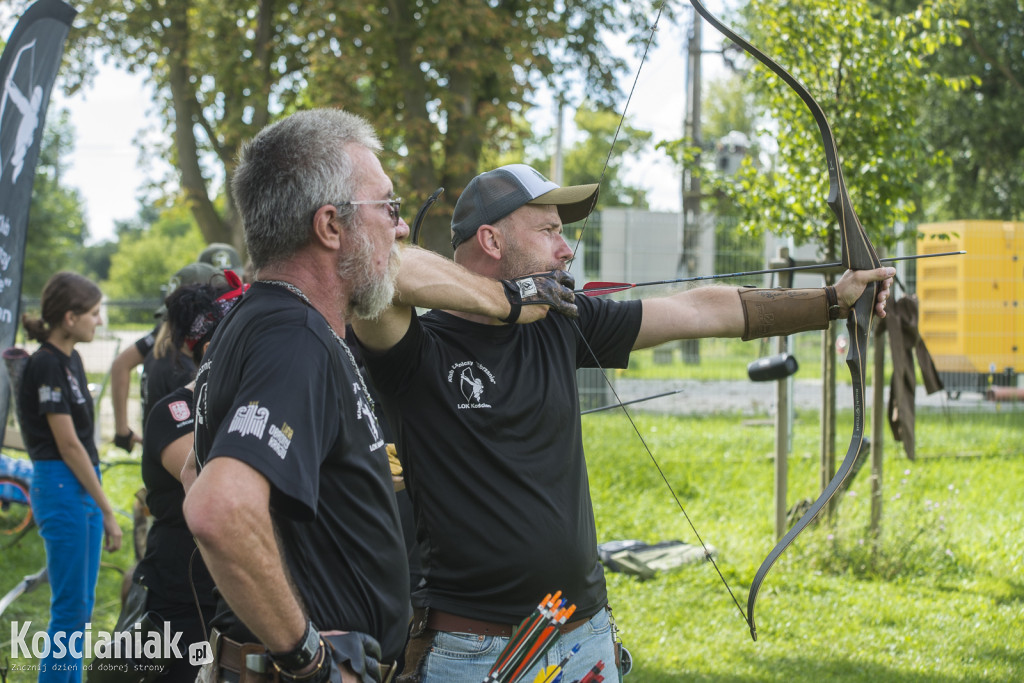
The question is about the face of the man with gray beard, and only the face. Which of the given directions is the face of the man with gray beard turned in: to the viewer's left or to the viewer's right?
to the viewer's right

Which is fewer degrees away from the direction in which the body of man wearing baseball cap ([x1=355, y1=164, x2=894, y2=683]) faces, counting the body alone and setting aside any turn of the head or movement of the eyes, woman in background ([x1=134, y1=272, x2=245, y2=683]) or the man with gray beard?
the man with gray beard

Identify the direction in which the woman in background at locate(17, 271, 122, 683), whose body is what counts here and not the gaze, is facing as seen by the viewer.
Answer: to the viewer's right

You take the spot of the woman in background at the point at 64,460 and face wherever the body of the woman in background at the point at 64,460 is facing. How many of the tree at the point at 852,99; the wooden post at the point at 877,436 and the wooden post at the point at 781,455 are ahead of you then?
3

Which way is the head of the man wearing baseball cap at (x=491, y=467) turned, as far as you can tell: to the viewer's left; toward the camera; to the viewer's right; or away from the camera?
to the viewer's right

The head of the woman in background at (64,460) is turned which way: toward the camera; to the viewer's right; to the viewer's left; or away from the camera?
to the viewer's right

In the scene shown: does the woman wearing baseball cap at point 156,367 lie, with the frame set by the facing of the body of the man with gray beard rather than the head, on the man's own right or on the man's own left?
on the man's own left

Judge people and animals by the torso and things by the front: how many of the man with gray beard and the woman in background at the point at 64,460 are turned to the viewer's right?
2

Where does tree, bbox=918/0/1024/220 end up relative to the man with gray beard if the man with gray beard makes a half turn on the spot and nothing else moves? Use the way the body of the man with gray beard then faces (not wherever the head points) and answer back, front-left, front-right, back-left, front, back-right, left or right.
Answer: back-right

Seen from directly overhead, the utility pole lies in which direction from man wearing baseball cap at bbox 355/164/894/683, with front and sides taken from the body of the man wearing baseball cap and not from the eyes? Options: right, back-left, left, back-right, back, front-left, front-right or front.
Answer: back-left

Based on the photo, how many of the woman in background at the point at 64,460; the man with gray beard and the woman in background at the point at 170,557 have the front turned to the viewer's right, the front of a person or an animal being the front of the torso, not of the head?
3

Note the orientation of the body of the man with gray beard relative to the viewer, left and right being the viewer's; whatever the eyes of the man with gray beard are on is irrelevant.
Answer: facing to the right of the viewer

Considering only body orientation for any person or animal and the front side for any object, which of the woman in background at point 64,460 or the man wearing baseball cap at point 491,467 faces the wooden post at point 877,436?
the woman in background

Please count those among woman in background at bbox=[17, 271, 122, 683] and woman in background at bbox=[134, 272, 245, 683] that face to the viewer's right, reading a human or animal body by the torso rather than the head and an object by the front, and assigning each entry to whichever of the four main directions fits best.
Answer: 2
